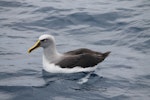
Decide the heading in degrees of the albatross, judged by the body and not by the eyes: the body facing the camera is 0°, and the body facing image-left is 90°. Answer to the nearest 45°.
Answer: approximately 90°
